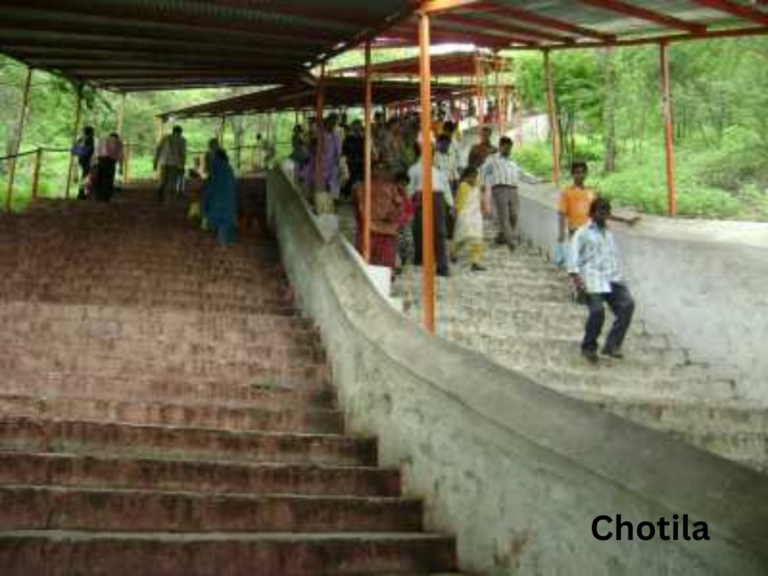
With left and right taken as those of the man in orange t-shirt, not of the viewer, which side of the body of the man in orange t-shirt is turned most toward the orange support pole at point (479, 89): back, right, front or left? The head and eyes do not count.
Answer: back

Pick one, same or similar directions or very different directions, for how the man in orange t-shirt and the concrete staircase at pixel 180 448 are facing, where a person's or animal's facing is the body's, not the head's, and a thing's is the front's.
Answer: same or similar directions

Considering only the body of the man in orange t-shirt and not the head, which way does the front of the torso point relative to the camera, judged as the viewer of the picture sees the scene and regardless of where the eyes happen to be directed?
toward the camera

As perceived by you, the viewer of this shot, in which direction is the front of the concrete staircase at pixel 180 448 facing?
facing the viewer

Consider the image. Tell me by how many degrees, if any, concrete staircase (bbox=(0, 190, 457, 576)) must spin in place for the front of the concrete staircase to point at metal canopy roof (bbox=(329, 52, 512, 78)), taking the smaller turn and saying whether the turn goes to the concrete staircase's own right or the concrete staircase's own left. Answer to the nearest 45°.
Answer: approximately 180°
